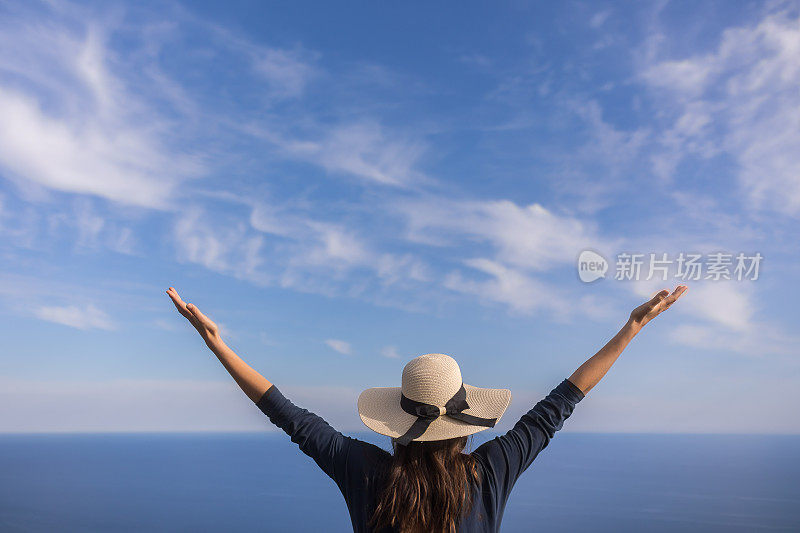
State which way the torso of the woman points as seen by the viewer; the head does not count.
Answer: away from the camera

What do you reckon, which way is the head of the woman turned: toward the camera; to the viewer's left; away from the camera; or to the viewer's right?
away from the camera
